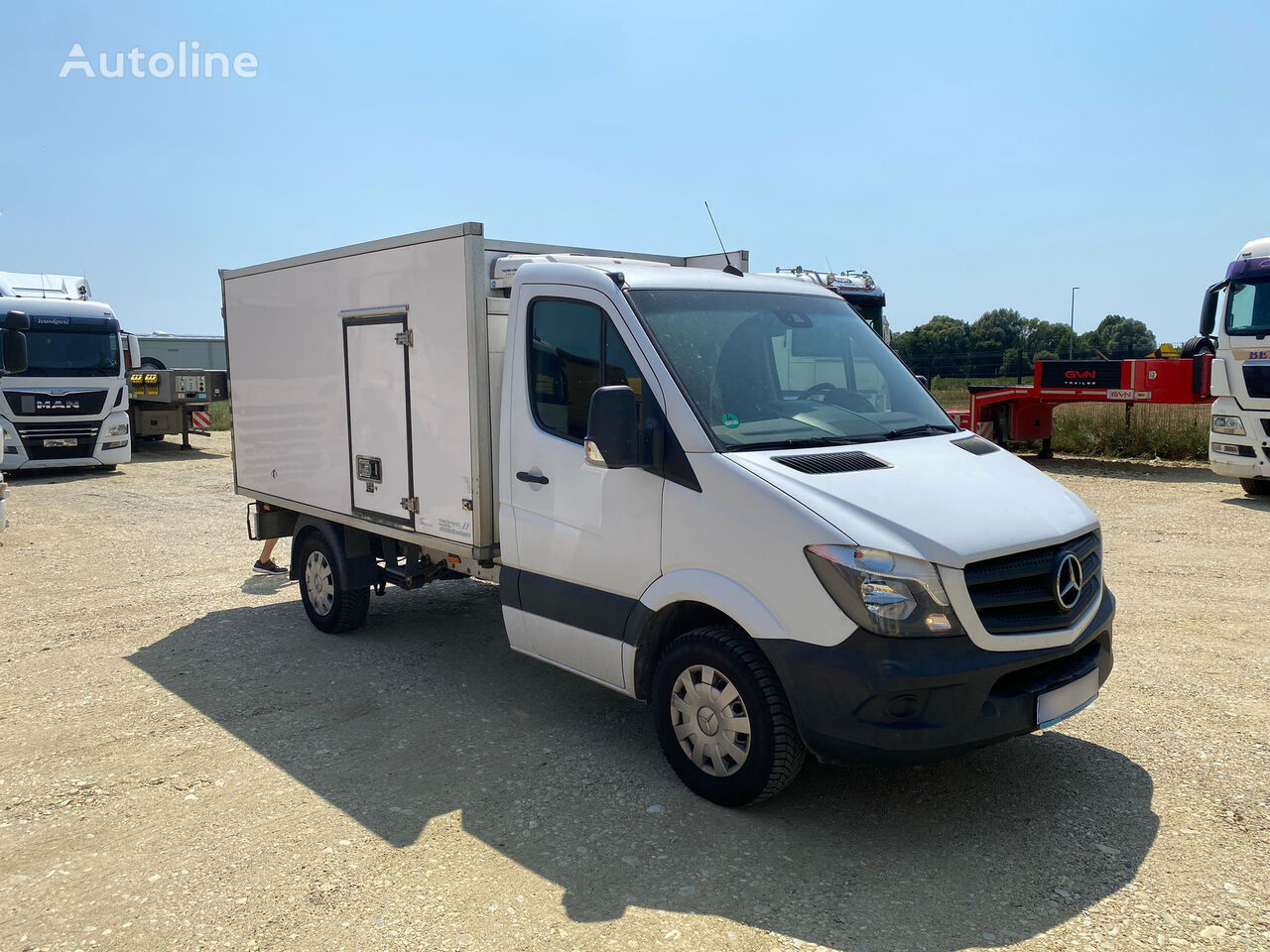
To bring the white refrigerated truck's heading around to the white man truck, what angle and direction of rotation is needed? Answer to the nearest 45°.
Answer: approximately 180°

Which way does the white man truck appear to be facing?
toward the camera

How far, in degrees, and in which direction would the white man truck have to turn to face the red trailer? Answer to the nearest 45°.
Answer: approximately 45° to its left

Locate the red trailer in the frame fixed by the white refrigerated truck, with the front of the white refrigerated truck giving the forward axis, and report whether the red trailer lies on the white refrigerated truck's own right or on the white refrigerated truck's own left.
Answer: on the white refrigerated truck's own left

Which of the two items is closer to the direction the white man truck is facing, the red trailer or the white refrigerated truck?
the white refrigerated truck

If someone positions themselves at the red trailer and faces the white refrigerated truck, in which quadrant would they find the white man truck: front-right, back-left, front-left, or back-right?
front-right

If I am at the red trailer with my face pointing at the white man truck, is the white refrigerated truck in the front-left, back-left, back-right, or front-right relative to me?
front-left

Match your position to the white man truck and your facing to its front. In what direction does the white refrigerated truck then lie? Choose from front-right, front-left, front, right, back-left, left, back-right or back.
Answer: front

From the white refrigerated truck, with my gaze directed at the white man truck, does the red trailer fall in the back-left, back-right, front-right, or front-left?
front-right

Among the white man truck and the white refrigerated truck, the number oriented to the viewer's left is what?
0
